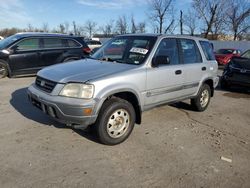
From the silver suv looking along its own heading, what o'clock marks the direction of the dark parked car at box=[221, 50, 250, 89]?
The dark parked car is roughly at 6 o'clock from the silver suv.

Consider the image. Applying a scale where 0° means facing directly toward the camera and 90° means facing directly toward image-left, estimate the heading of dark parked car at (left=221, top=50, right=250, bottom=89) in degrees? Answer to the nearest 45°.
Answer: approximately 45°

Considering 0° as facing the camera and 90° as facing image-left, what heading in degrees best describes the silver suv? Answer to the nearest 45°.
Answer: approximately 45°

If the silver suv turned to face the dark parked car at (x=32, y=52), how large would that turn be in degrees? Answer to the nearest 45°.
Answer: approximately 90° to its right
